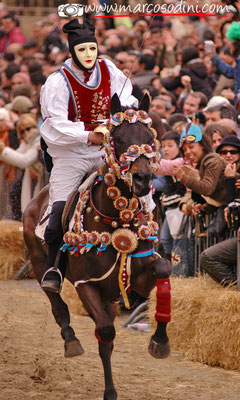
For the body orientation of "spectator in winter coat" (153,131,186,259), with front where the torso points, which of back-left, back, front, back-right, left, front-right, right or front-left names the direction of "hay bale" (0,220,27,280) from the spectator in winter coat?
right

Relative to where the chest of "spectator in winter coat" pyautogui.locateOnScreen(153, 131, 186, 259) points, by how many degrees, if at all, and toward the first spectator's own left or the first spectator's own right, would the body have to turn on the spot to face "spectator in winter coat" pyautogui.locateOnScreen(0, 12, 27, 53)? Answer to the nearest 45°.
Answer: approximately 135° to the first spectator's own right

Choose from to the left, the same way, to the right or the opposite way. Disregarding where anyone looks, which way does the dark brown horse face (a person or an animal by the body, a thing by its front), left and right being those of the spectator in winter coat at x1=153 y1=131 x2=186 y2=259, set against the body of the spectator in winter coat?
to the left

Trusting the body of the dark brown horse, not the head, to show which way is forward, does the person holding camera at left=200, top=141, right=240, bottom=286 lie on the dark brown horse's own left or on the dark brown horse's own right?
on the dark brown horse's own left

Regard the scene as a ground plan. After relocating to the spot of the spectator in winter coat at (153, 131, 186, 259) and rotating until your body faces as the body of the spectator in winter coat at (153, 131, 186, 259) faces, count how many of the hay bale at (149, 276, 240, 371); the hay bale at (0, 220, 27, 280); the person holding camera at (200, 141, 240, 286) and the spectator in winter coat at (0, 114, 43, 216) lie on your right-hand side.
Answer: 2

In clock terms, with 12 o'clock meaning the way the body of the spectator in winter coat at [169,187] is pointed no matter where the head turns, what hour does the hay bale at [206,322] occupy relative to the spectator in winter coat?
The hay bale is roughly at 10 o'clock from the spectator in winter coat.

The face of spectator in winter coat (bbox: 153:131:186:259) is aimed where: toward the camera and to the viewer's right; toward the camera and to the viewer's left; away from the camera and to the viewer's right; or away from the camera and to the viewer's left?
toward the camera and to the viewer's left

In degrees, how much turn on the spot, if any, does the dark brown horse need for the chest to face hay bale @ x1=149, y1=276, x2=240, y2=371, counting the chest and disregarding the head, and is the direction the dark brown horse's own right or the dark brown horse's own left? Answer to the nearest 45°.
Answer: approximately 90° to the dark brown horse's own left

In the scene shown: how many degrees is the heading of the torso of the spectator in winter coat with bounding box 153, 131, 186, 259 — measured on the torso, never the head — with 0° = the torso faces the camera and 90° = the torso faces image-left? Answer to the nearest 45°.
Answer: approximately 45°

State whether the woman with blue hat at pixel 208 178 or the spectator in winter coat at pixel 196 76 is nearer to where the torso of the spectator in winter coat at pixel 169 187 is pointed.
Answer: the woman with blue hat

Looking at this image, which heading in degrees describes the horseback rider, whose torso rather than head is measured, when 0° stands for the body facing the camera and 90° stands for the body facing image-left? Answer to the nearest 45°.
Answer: approximately 315°
